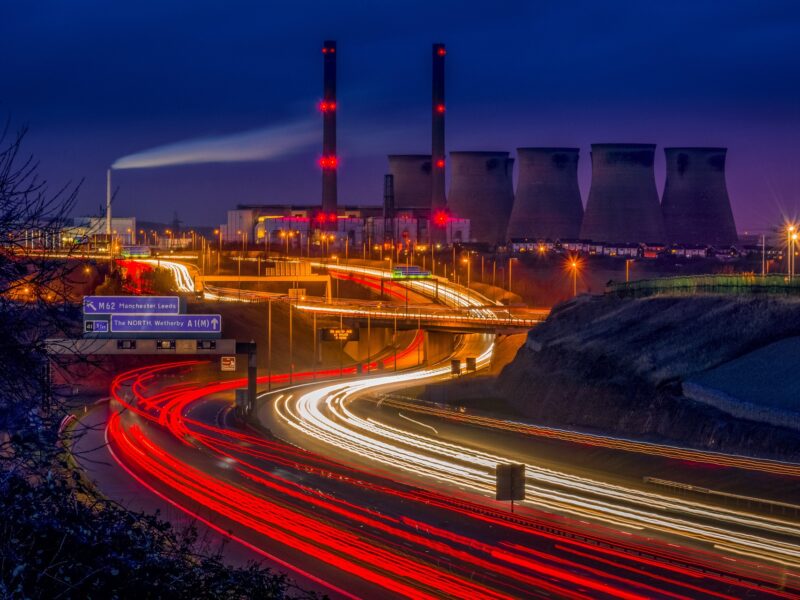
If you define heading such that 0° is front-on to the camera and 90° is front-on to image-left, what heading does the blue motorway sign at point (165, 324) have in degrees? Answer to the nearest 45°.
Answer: approximately 0°

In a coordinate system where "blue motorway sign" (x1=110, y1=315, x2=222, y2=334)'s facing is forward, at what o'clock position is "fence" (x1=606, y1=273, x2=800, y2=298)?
The fence is roughly at 9 o'clock from the blue motorway sign.

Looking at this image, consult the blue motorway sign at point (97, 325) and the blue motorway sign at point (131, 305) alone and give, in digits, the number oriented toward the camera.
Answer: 2

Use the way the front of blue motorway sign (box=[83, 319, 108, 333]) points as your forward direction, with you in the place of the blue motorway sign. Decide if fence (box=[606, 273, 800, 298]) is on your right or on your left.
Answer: on your left

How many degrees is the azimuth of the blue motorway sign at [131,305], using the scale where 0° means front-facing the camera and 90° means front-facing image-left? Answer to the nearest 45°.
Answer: approximately 0°

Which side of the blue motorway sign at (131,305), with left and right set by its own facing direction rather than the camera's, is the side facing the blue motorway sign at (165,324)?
left

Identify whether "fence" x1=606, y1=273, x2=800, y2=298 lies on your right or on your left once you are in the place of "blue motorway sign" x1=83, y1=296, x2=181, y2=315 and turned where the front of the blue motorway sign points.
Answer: on your left

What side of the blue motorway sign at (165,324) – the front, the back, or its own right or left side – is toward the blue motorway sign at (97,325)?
right
